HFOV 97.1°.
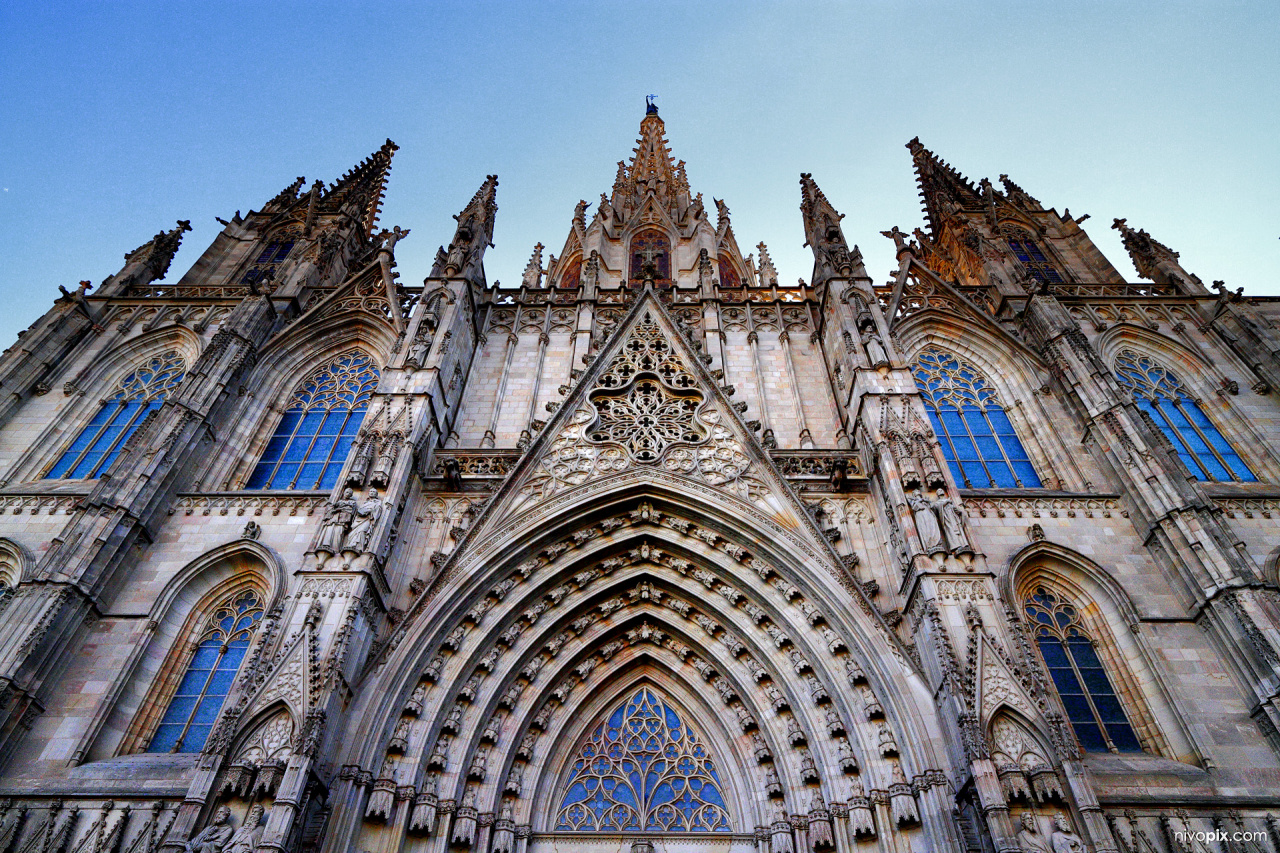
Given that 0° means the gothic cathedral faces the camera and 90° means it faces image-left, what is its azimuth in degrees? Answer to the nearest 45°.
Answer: approximately 0°
